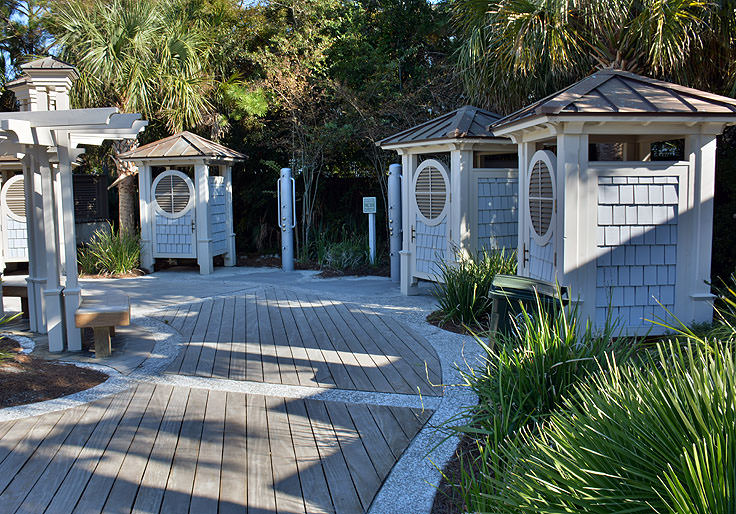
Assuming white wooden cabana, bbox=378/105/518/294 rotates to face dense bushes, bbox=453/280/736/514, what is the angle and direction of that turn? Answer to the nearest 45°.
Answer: approximately 45° to its left

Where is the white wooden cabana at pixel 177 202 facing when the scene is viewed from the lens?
facing the viewer and to the left of the viewer

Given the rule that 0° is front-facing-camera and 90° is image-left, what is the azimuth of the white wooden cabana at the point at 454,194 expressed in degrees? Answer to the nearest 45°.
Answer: approximately 45°

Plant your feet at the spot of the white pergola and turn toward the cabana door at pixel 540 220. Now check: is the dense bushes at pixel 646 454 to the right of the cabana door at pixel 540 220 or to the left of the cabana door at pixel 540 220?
right

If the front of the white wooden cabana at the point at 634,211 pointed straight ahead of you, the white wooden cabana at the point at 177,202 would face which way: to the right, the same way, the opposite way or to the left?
to the left

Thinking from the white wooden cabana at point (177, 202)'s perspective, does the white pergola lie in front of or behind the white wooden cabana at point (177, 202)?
in front

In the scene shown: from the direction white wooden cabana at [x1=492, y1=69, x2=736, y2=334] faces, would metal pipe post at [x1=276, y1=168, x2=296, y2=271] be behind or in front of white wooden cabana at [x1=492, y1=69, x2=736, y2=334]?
in front

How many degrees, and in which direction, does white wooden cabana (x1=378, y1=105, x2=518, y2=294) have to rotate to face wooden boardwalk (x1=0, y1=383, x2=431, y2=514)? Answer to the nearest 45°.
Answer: approximately 45° to its left

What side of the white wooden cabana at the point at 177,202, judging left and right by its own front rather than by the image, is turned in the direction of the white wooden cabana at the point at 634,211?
left

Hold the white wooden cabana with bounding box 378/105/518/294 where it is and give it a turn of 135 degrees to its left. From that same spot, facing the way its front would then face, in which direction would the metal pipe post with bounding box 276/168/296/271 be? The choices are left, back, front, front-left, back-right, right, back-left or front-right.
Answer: back-left

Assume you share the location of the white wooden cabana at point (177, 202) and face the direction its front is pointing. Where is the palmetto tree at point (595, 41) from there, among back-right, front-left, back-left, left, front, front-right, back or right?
left

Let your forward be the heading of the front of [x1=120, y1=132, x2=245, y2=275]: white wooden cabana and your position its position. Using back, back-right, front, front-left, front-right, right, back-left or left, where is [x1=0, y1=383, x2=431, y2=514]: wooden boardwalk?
front-left

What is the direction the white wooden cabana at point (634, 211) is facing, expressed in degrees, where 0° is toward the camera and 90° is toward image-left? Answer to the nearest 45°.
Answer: approximately 90°
